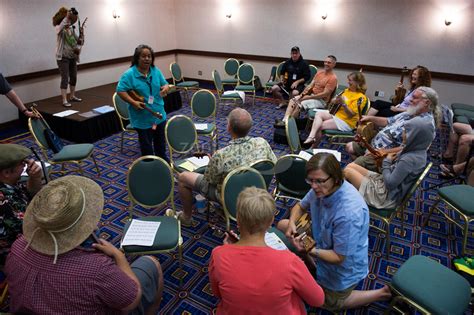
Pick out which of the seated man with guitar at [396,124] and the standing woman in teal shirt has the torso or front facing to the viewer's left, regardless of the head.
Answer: the seated man with guitar

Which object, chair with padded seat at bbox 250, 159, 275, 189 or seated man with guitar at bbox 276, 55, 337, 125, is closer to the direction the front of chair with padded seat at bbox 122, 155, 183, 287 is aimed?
the chair with padded seat

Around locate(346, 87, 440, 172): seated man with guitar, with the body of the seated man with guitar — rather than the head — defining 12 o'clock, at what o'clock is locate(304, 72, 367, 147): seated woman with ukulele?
The seated woman with ukulele is roughly at 2 o'clock from the seated man with guitar.

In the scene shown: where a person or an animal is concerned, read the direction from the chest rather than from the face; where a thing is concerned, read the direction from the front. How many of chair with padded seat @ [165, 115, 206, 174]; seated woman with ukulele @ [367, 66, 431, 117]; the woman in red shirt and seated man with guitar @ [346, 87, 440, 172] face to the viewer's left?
2

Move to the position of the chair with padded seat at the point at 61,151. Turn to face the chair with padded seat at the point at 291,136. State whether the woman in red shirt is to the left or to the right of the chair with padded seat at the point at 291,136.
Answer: right

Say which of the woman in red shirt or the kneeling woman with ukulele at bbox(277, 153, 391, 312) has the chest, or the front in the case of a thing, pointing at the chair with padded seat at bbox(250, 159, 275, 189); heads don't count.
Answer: the woman in red shirt

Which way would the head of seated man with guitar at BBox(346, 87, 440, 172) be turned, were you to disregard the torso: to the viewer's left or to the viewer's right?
to the viewer's left

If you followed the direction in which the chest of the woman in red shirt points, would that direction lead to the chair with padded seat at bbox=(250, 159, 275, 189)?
yes
